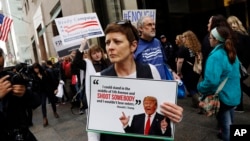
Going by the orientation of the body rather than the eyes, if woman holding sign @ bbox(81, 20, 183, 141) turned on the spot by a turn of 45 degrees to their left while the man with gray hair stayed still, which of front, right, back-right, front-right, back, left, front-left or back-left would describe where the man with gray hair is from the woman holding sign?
back-left

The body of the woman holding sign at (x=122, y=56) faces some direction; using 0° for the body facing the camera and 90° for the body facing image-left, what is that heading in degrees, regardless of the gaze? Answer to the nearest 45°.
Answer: approximately 0°

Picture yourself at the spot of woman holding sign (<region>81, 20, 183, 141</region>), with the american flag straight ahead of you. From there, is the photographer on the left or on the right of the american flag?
left

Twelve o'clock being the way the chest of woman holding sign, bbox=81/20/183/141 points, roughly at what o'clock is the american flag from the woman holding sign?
The american flag is roughly at 5 o'clock from the woman holding sign.
